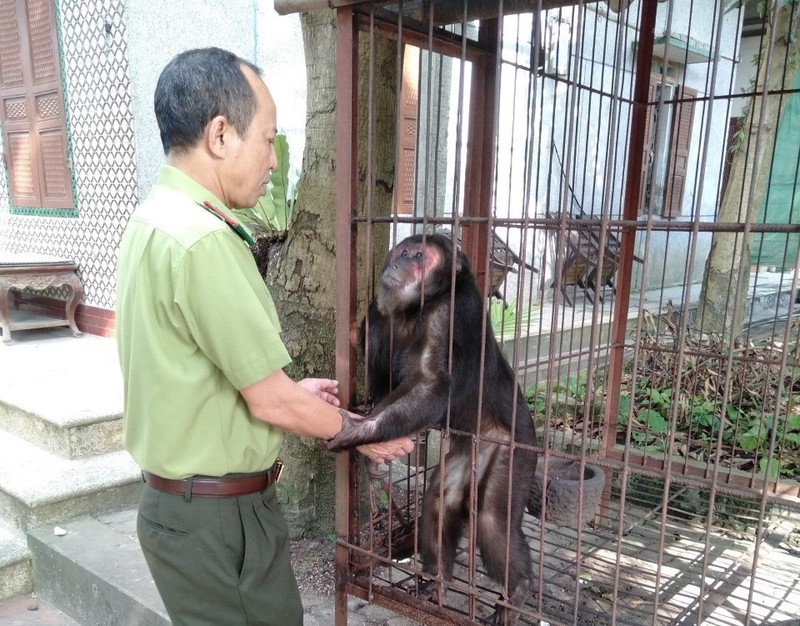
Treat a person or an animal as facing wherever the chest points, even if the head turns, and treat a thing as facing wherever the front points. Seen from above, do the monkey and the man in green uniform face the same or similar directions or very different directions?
very different directions

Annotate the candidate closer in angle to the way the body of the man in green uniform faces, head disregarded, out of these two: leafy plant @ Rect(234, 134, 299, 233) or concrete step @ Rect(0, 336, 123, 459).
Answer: the leafy plant

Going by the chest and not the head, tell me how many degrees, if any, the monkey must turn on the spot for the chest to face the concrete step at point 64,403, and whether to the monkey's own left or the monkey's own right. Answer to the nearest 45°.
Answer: approximately 90° to the monkey's own right

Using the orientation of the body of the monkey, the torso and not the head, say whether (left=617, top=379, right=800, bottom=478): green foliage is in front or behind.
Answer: behind

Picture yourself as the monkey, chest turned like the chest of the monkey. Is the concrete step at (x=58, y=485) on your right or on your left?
on your right

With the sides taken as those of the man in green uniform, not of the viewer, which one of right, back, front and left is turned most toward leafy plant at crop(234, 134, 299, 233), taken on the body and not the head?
left

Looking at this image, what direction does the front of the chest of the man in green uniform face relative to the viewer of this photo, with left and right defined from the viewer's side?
facing to the right of the viewer

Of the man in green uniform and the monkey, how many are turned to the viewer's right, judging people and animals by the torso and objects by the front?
1

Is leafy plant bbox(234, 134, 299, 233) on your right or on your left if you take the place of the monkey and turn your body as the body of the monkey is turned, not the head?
on your right

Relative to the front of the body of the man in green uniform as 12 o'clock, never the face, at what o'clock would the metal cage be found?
The metal cage is roughly at 11 o'clock from the man in green uniform.

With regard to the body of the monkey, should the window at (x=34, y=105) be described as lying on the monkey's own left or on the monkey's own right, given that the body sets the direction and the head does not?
on the monkey's own right
